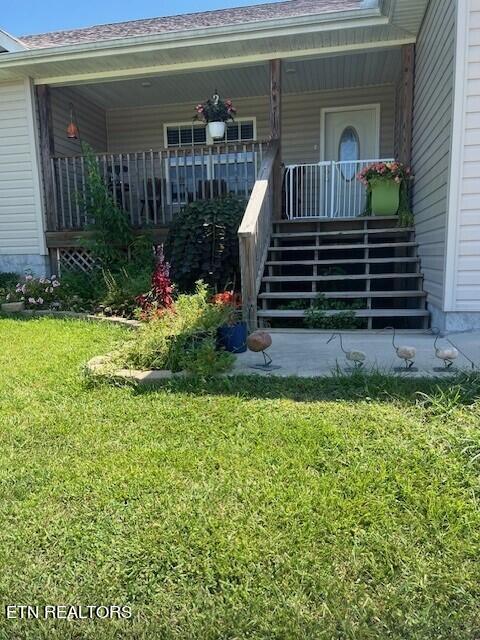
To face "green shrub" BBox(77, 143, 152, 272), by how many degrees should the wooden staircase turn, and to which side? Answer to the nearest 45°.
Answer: approximately 90° to its right

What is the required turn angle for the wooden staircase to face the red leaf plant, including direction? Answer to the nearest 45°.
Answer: approximately 45° to its right

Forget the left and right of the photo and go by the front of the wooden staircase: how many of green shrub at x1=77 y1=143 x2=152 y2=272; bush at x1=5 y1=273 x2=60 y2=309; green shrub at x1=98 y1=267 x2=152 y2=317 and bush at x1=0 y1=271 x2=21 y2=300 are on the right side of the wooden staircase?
4

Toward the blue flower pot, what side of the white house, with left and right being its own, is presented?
front

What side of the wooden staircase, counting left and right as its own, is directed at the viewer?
front

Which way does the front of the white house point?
toward the camera

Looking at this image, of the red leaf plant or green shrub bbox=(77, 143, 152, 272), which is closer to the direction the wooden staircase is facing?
the red leaf plant

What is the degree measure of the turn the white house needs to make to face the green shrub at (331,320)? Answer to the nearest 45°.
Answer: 0° — it already faces it

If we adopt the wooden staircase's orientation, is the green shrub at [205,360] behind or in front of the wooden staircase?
in front

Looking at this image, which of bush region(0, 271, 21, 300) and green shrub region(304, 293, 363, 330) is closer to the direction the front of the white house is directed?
the green shrub

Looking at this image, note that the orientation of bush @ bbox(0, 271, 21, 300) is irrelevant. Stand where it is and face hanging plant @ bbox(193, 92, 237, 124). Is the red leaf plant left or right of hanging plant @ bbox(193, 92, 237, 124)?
right

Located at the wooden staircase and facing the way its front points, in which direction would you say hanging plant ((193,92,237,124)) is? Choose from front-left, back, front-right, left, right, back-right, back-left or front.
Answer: back-right

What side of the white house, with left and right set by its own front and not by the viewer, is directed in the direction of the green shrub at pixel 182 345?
front

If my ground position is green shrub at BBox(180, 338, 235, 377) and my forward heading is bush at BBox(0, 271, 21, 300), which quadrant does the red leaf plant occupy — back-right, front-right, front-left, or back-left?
front-right
